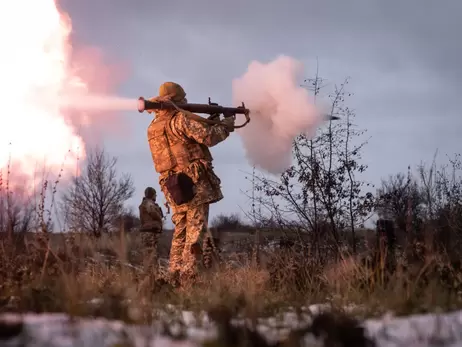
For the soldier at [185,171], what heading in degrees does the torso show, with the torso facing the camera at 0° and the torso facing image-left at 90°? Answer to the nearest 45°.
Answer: approximately 225°

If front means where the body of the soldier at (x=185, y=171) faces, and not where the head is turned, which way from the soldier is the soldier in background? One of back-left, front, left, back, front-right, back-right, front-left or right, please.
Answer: front-left

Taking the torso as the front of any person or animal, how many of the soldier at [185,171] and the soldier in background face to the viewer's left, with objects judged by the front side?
0

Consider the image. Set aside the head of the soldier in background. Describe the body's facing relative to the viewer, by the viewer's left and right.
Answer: facing away from the viewer and to the right of the viewer
